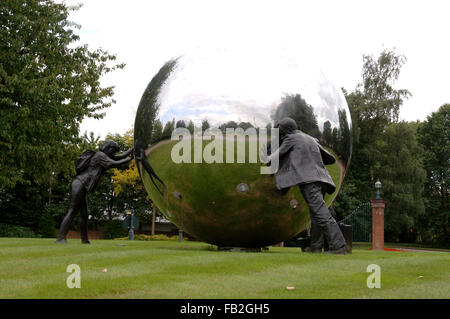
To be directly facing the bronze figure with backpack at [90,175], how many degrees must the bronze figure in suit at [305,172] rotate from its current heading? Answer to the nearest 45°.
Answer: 0° — it already faces it

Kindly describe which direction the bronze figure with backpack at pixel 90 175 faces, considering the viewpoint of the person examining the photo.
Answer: facing to the right of the viewer

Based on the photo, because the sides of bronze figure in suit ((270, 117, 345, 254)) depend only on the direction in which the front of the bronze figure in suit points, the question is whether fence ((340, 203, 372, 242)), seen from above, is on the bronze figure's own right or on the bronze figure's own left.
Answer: on the bronze figure's own right

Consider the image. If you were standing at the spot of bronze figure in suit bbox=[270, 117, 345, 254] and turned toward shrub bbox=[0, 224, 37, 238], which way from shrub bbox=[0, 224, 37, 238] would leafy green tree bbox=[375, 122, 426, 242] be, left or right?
right

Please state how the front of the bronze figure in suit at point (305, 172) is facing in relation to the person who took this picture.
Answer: facing away from the viewer and to the left of the viewer

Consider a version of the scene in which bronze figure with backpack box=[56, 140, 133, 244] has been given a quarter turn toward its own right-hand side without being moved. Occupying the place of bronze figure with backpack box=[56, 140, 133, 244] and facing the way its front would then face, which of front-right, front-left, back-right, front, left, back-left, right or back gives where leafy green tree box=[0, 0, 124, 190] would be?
back

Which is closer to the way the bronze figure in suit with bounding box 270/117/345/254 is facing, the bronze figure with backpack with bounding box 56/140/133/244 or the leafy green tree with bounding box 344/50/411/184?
the bronze figure with backpack

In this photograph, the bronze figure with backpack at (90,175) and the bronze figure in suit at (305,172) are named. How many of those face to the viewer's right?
1

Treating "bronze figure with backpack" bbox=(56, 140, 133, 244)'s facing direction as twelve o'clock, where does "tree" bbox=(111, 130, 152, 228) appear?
The tree is roughly at 9 o'clock from the bronze figure with backpack.

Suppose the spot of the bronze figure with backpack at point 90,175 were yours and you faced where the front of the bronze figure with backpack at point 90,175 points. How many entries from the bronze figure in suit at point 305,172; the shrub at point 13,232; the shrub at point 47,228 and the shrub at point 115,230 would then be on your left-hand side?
3

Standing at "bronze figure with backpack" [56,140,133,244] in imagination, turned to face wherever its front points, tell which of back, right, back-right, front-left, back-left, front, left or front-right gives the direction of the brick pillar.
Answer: front-left

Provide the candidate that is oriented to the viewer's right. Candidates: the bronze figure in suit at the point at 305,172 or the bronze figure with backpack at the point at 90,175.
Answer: the bronze figure with backpack at the point at 90,175
